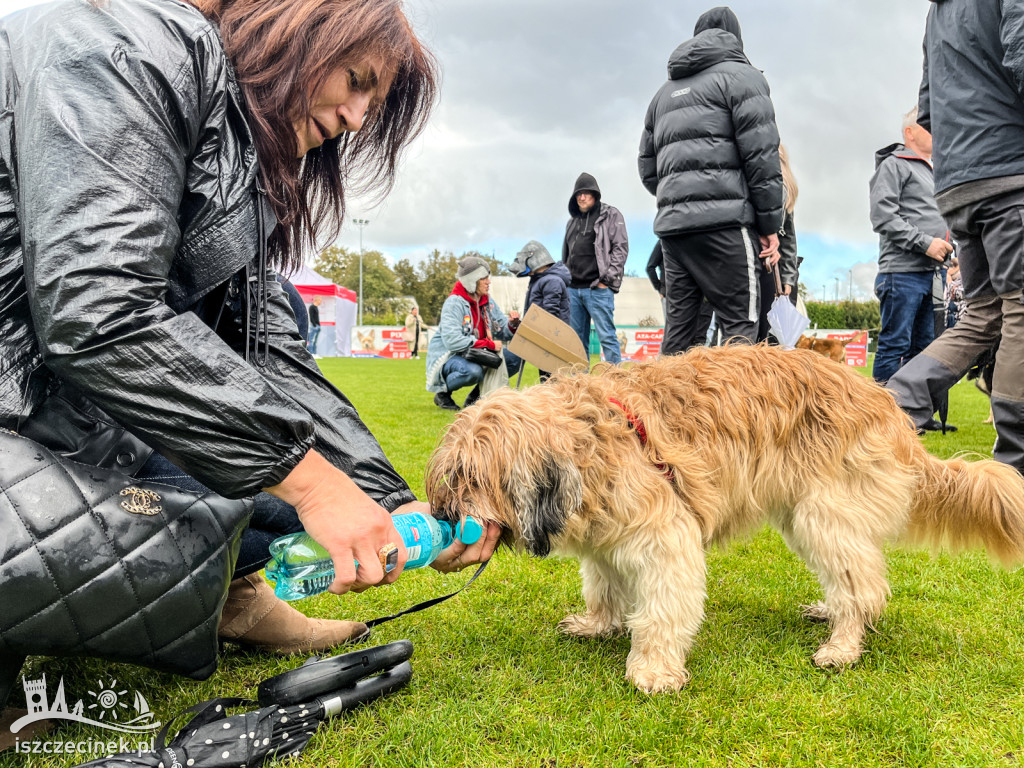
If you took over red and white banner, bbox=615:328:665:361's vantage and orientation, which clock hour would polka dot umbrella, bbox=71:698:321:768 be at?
The polka dot umbrella is roughly at 12 o'clock from the red and white banner.

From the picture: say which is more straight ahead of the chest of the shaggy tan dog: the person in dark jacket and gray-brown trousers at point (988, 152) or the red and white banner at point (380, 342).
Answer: the red and white banner

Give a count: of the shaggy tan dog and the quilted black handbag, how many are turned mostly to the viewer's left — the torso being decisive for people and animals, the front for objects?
1

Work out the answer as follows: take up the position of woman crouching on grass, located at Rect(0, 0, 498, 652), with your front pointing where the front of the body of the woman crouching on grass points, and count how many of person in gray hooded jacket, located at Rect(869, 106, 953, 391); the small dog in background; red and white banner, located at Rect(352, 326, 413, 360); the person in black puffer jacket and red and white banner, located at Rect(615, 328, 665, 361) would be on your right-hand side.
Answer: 0

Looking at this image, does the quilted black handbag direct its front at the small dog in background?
no

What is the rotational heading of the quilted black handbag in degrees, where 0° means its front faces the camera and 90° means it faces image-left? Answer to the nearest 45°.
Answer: approximately 0°

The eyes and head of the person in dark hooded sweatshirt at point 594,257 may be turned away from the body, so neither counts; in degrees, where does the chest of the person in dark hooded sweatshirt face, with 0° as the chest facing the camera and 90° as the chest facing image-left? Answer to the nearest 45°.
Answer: approximately 45°

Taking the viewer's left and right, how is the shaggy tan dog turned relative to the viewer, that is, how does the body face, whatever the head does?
facing to the left of the viewer

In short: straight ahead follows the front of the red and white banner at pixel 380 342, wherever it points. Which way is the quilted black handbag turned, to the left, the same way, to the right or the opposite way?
the same way

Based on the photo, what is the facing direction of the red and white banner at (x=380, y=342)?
toward the camera

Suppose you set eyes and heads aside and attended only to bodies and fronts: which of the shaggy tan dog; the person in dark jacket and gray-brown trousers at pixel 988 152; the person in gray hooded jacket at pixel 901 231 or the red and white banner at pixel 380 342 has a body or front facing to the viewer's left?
the shaggy tan dog

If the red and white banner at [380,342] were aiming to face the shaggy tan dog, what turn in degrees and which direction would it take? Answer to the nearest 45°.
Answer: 0° — it already faces it

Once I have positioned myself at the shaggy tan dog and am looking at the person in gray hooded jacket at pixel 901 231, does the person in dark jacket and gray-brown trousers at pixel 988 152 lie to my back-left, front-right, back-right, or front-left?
front-right

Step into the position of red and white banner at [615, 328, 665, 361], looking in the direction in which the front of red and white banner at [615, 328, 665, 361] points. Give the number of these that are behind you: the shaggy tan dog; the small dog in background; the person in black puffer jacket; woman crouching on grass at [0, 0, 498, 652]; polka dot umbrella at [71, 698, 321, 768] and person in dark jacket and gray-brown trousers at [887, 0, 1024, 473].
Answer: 0

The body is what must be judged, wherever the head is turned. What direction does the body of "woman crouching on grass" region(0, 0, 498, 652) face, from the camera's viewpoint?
to the viewer's right

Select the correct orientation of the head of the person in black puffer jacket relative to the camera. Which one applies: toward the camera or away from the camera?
away from the camera
